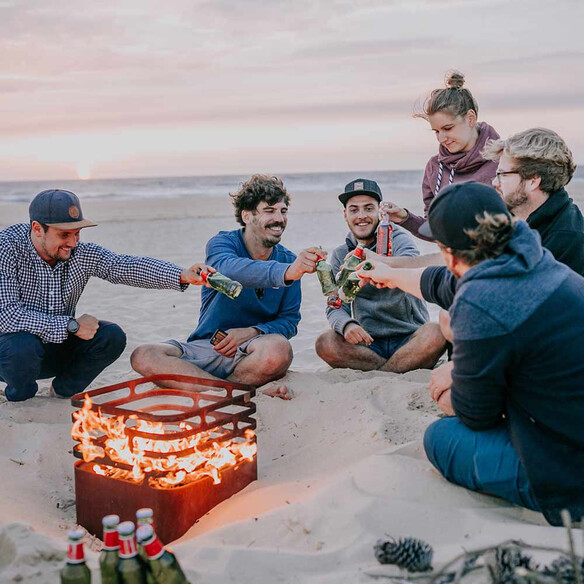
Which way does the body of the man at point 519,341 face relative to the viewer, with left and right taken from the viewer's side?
facing away from the viewer and to the left of the viewer

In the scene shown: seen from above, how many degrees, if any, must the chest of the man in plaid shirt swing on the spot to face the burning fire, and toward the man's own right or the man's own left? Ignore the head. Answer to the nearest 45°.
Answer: approximately 45° to the man's own right

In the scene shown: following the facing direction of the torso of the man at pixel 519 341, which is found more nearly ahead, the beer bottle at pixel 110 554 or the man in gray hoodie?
the man in gray hoodie

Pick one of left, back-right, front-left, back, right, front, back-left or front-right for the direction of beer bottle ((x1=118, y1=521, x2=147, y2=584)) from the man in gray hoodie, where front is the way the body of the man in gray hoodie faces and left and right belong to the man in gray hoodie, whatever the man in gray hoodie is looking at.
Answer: front

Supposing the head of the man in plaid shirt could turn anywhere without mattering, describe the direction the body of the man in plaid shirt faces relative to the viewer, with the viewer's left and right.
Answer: facing the viewer and to the right of the viewer

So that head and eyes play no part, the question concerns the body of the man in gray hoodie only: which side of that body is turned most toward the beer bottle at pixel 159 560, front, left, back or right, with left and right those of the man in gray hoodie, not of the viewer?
front

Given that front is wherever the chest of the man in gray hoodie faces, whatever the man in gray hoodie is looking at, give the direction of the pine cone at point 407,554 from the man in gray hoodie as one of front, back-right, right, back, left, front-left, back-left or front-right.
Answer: front

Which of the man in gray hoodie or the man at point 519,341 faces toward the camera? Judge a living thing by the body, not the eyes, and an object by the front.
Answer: the man in gray hoodie

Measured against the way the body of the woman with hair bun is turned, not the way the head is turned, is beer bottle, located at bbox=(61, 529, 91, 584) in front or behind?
in front

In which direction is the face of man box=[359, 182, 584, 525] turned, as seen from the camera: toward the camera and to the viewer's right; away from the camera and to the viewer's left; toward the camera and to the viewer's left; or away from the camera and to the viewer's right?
away from the camera and to the viewer's left

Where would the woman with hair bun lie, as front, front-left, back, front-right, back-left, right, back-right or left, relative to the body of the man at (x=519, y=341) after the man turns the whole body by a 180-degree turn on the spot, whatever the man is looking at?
back-left

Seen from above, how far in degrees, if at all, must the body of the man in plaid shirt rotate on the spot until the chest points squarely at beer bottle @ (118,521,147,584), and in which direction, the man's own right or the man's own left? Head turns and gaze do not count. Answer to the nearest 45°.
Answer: approximately 45° to the man's own right

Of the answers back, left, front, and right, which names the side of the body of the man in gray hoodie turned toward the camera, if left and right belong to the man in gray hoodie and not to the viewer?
front
